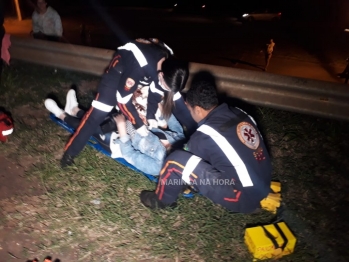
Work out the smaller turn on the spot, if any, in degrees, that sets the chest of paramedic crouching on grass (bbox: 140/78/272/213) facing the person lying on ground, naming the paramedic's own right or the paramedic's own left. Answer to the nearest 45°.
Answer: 0° — they already face them

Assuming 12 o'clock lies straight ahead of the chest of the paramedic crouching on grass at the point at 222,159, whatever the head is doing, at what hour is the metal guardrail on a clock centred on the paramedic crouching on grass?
The metal guardrail is roughly at 2 o'clock from the paramedic crouching on grass.

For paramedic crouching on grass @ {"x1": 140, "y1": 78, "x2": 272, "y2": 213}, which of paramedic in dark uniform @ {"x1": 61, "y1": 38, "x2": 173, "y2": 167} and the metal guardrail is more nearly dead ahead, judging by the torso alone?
the paramedic in dark uniform

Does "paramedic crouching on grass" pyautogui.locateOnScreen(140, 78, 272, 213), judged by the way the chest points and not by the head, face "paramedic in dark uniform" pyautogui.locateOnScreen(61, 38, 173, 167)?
yes

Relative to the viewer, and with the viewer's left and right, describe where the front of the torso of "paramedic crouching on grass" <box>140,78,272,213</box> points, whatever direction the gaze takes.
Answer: facing away from the viewer and to the left of the viewer
